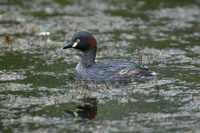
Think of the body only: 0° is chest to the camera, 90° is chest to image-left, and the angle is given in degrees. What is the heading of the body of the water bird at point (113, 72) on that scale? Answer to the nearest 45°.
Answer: approximately 90°
